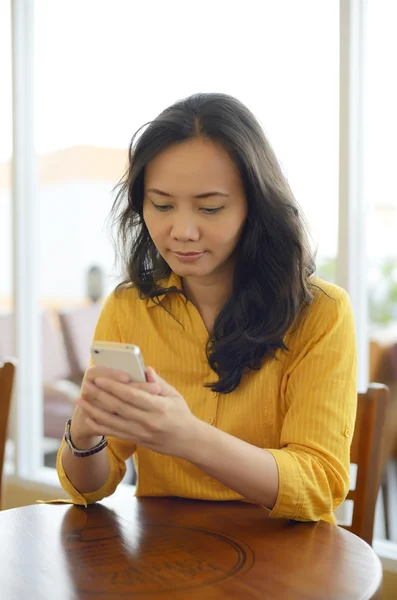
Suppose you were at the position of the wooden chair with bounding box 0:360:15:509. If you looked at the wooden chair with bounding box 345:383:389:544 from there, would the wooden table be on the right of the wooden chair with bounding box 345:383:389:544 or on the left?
right

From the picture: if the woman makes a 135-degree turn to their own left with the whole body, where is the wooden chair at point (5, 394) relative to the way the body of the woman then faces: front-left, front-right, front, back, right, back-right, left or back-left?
back-left

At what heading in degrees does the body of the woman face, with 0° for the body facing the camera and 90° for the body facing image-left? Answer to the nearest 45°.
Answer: approximately 45°
